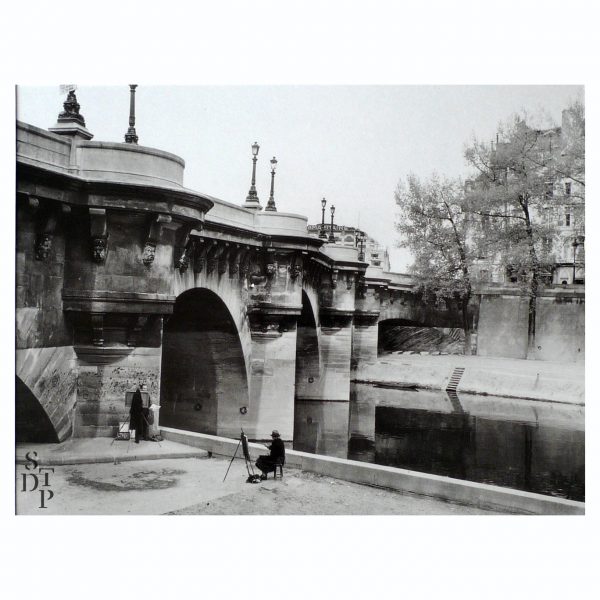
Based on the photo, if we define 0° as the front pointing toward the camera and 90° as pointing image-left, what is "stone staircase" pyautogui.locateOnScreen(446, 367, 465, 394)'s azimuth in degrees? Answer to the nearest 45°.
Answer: approximately 45°
